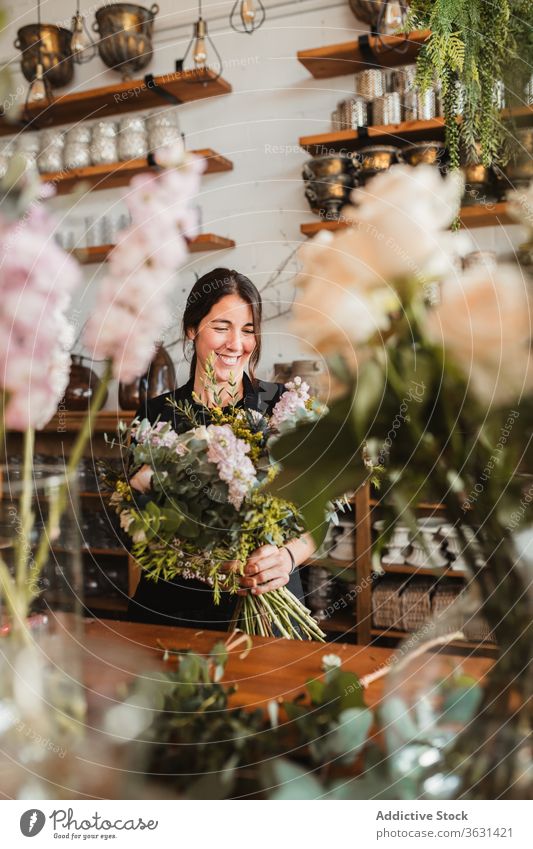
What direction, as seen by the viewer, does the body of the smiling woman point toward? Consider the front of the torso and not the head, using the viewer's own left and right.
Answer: facing the viewer

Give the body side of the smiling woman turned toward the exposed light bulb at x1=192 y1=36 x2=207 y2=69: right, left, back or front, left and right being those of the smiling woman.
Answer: back

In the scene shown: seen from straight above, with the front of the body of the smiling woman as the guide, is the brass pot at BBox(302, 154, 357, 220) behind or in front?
behind
